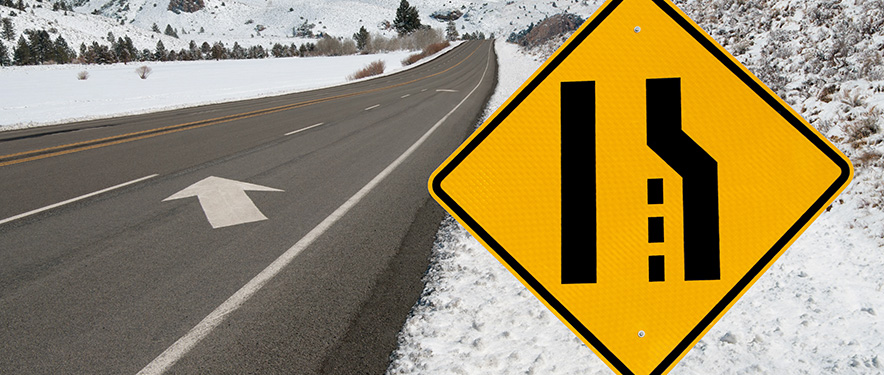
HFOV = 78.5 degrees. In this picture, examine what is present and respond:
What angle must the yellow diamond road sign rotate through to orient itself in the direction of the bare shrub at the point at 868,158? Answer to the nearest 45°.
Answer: approximately 135° to its left

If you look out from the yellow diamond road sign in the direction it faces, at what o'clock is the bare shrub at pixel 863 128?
The bare shrub is roughly at 7 o'clock from the yellow diamond road sign.

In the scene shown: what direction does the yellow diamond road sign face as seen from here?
toward the camera
